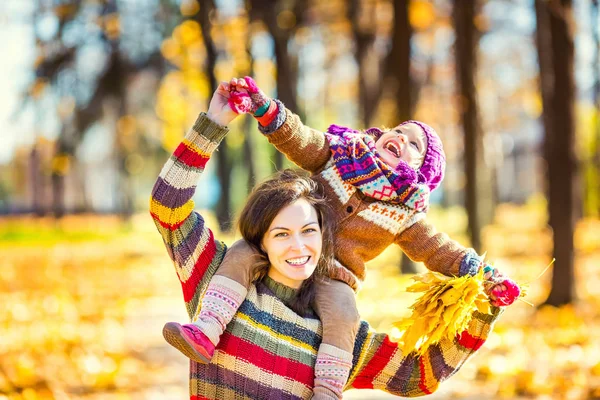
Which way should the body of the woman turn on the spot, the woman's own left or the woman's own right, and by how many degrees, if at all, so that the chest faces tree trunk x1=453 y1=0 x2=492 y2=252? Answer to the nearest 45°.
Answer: approximately 180°

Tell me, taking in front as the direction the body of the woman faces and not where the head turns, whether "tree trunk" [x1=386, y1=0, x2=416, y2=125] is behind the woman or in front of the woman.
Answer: behind

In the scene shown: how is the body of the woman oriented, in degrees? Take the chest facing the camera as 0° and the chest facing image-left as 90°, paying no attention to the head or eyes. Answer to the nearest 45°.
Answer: approximately 0°

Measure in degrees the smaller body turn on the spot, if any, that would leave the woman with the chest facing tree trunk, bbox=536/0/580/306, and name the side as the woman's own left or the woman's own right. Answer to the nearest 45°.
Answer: approximately 135° to the woman's own left

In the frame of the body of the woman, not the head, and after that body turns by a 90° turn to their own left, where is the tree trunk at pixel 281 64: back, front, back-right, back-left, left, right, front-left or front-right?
left

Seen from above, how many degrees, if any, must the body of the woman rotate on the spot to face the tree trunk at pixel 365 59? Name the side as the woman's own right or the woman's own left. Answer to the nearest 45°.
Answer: approximately 180°

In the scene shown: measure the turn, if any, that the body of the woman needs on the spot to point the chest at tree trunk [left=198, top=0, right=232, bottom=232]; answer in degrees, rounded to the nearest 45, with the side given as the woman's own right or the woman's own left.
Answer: approximately 180°

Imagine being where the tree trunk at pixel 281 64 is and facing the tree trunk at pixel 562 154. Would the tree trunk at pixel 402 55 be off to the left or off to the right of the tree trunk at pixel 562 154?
left

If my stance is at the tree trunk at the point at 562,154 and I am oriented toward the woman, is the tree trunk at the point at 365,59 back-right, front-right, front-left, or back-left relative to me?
back-right

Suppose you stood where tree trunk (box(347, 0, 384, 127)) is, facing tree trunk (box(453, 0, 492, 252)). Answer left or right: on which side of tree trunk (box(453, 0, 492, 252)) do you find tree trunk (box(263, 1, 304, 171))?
right
